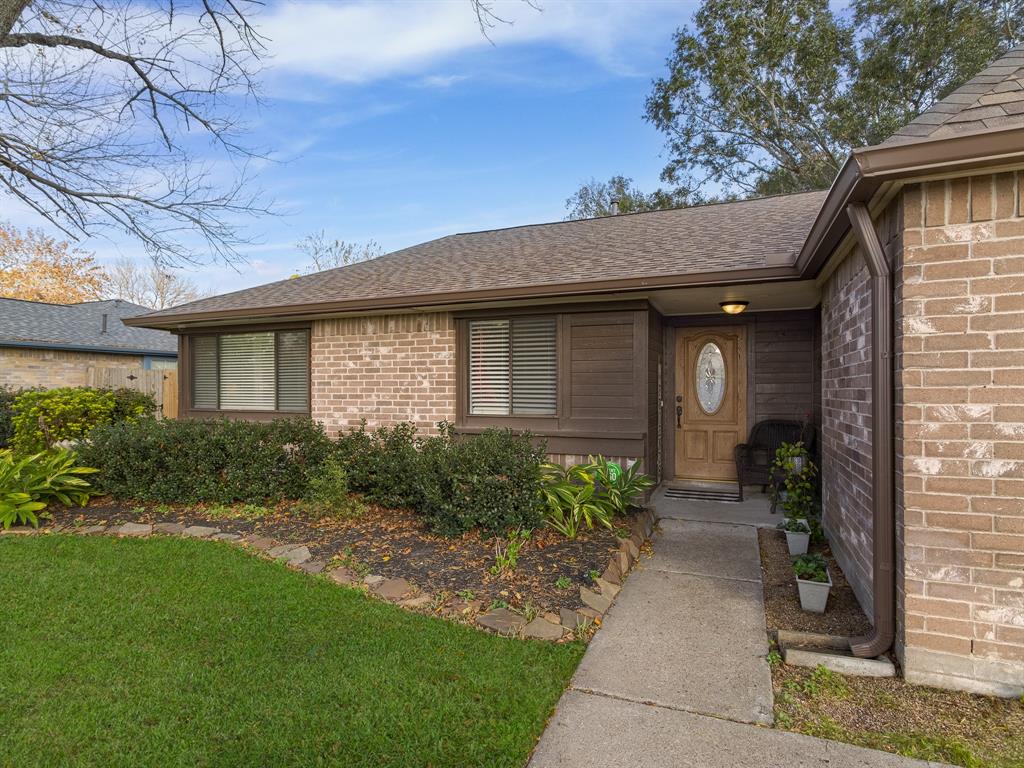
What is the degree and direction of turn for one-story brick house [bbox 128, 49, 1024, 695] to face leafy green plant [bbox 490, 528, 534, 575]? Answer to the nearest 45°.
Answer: approximately 45° to its right

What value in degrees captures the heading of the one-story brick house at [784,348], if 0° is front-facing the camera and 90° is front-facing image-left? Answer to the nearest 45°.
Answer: approximately 0°

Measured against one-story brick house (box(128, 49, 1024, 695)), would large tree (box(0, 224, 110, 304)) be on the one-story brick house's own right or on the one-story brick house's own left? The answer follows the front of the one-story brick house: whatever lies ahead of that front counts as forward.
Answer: on the one-story brick house's own right

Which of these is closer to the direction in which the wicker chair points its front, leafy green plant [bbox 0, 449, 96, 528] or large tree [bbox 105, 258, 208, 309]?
the leafy green plant

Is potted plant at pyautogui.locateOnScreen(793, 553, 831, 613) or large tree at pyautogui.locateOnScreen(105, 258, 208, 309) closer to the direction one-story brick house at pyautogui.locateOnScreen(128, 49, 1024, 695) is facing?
the potted plant

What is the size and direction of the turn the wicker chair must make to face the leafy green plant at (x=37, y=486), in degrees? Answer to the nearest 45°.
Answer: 0° — it already faces it

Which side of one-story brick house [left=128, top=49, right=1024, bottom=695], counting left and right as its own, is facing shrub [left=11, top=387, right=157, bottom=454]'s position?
right
